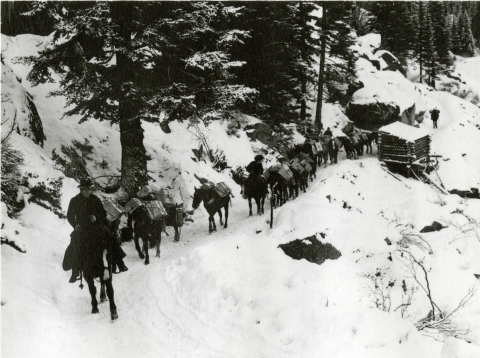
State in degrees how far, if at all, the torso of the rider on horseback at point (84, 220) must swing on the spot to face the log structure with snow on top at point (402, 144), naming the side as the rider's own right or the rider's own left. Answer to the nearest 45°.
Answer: approximately 135° to the rider's own left

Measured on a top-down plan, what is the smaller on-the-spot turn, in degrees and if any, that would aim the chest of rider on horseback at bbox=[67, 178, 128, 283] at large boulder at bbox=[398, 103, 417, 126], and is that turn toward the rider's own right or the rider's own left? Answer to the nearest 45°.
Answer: approximately 135° to the rider's own left

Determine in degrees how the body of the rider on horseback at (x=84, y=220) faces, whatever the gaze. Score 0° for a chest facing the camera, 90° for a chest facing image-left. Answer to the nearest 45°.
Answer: approximately 0°

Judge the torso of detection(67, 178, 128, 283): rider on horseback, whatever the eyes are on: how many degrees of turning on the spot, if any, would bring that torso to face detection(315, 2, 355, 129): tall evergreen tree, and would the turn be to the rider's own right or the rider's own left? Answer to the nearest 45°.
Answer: approximately 135° to the rider's own left

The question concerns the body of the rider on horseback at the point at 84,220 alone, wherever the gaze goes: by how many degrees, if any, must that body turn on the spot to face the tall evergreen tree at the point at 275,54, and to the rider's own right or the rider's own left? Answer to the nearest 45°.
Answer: approximately 135° to the rider's own left

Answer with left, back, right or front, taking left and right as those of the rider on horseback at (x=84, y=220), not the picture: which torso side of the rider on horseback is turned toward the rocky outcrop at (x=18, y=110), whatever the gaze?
back

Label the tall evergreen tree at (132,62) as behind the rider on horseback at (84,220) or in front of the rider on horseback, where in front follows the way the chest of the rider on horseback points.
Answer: behind
